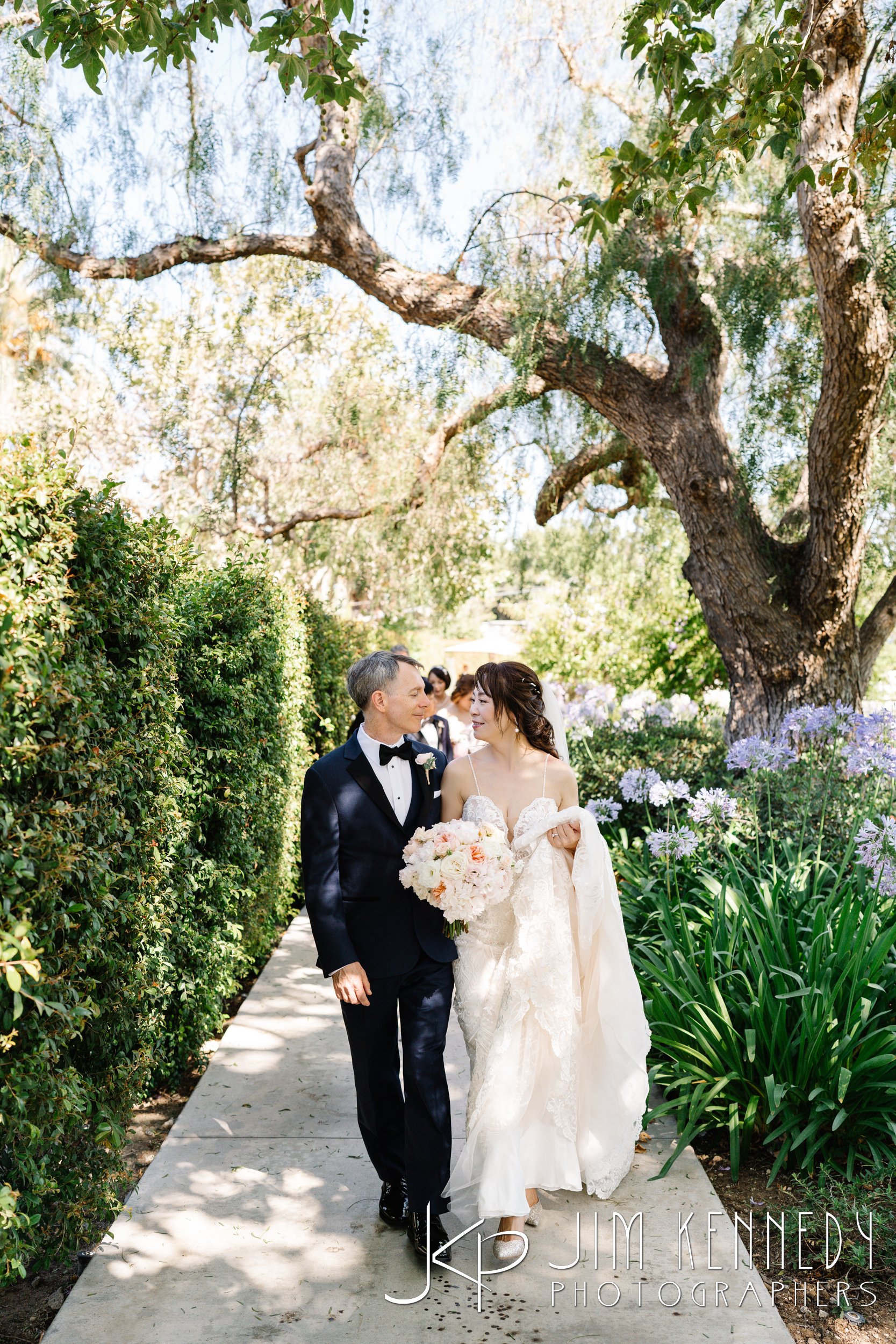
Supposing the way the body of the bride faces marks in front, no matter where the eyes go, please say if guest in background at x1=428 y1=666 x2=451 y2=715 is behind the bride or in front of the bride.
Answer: behind

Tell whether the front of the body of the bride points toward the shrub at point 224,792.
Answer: no

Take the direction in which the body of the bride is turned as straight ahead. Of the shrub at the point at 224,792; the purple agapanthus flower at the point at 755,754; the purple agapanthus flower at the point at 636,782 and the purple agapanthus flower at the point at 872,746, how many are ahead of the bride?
0

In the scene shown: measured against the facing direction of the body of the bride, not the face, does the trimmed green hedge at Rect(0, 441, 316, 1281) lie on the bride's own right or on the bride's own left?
on the bride's own right

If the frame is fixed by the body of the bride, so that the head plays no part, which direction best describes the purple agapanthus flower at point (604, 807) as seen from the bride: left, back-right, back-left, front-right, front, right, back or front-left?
back

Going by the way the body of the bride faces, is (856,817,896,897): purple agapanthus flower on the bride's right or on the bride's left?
on the bride's left

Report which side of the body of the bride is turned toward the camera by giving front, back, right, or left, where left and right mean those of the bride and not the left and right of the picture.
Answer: front

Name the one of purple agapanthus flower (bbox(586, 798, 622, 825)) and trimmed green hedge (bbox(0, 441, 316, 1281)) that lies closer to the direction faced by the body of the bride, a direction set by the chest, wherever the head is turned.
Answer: the trimmed green hedge

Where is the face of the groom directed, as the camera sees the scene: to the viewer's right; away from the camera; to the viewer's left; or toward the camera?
to the viewer's right

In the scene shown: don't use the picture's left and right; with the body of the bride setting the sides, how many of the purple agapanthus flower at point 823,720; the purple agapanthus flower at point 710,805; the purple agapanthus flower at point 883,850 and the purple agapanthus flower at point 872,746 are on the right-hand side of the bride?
0

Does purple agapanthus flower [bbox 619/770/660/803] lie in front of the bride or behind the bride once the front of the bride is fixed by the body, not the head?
behind

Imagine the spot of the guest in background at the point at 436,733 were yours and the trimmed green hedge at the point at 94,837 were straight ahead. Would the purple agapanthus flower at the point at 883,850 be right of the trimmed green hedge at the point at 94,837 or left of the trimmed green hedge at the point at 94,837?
left

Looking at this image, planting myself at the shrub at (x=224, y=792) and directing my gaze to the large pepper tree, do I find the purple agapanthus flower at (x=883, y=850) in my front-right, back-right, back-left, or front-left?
front-right

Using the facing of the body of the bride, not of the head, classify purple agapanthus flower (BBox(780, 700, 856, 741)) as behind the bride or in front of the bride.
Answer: behind

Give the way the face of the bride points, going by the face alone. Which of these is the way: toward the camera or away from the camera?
toward the camera

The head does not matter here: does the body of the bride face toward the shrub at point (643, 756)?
no
